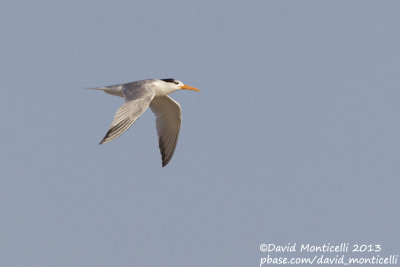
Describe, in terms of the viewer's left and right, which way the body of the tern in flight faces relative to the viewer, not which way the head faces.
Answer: facing to the right of the viewer
